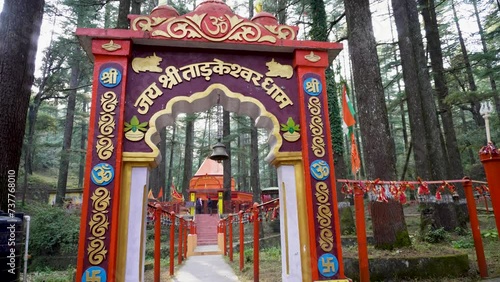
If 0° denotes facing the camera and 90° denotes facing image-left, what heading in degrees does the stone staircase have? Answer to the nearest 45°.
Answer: approximately 0°

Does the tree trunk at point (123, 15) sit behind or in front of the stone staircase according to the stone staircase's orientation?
in front

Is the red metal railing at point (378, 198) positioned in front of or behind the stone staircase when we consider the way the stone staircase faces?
in front

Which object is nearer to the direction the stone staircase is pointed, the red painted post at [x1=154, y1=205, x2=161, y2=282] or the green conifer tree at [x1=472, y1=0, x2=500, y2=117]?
the red painted post

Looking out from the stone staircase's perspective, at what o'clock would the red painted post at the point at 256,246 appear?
The red painted post is roughly at 12 o'clock from the stone staircase.

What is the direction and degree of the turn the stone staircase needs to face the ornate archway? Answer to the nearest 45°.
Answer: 0° — it already faces it

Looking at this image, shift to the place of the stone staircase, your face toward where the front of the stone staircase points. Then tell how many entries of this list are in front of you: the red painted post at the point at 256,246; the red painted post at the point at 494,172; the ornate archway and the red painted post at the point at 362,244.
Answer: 4

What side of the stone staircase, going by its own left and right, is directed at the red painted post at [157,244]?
front

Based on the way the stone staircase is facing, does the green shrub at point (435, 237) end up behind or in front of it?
in front
